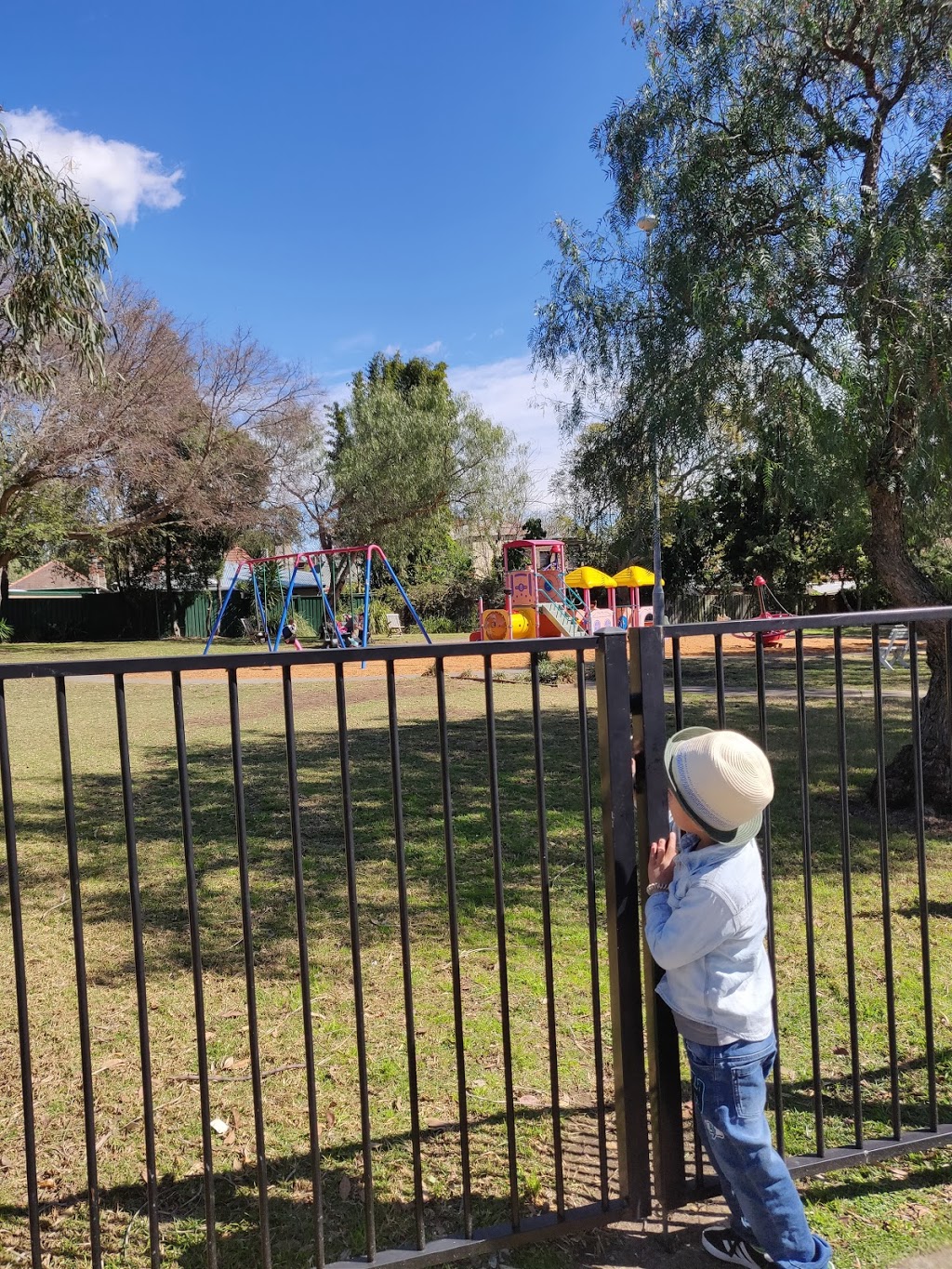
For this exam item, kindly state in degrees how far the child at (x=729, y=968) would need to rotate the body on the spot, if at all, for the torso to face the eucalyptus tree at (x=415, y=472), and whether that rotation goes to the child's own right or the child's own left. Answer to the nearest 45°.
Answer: approximately 45° to the child's own right

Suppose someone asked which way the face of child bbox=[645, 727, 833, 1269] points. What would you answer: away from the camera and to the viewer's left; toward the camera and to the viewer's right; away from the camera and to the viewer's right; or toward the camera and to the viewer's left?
away from the camera and to the viewer's left

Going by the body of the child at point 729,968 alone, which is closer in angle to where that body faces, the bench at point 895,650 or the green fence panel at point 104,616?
the green fence panel

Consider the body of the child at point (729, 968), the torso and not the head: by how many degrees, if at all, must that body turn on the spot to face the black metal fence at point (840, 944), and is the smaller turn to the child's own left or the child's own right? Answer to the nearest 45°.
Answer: approximately 45° to the child's own right

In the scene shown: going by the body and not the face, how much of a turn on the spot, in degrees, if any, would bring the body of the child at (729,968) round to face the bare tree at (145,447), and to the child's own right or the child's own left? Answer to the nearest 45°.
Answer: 0° — they already face it

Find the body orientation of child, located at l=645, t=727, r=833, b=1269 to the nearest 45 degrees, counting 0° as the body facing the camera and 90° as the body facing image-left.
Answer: approximately 135°

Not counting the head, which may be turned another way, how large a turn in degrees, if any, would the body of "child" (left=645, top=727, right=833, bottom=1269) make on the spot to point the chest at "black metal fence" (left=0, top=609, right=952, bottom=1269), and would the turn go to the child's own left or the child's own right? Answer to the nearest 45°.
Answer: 0° — they already face it
